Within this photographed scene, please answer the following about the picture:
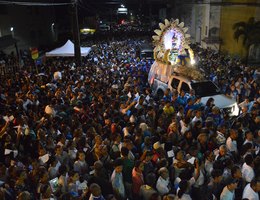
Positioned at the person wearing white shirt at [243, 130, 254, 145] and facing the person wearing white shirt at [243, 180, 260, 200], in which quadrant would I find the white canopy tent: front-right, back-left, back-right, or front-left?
back-right

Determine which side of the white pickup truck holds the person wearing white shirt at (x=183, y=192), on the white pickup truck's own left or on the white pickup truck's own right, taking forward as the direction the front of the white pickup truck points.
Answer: on the white pickup truck's own right

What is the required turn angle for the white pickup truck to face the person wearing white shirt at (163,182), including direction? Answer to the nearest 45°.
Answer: approximately 45° to its right

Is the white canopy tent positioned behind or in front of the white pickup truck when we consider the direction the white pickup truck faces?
behind

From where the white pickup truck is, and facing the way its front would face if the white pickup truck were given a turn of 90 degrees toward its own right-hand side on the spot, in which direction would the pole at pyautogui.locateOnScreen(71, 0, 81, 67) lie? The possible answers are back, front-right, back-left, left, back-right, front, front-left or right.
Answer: right

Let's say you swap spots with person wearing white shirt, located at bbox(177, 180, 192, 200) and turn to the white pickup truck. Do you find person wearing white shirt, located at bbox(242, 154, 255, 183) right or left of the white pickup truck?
right

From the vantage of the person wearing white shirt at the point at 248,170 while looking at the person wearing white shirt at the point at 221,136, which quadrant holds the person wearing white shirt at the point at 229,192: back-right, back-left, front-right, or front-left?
back-left

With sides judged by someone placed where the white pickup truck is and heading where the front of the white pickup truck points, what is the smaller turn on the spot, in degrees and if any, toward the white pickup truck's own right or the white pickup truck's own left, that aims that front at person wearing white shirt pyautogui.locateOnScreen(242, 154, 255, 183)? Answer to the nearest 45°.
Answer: approximately 45° to the white pickup truck's own right

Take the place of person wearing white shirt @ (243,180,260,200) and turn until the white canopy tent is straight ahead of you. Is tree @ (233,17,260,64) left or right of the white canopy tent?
right

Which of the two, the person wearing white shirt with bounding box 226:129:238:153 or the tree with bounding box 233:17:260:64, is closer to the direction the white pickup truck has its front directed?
the person wearing white shirt

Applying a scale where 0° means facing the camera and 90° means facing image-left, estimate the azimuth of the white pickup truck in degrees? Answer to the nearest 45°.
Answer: approximately 315°
